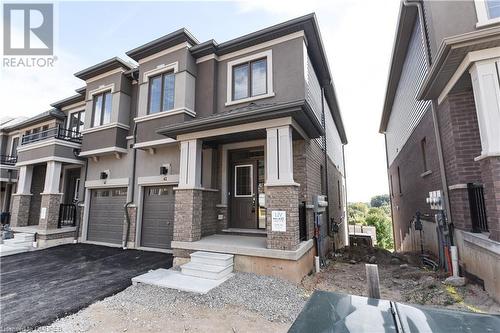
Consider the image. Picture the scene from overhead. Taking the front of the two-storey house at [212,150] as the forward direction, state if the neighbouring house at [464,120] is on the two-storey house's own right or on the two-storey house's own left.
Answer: on the two-storey house's own left

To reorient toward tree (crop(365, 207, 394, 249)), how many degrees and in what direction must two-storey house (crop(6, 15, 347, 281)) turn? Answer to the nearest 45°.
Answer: approximately 180°

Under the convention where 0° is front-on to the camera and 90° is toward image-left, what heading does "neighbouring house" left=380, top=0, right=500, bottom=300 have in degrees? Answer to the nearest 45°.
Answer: approximately 0°

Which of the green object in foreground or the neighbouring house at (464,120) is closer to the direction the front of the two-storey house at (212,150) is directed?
the green object in foreground

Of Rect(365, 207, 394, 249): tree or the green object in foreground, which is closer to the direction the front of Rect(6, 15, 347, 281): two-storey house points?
the green object in foreground

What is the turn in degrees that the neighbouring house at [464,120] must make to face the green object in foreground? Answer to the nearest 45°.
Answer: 0° — it already faces it

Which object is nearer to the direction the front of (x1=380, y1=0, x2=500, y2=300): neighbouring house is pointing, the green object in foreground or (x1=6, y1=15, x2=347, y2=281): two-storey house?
the green object in foreground

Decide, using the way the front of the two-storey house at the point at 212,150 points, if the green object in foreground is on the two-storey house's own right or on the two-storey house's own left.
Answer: on the two-storey house's own left

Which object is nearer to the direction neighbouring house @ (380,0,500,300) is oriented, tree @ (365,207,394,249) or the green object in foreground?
the green object in foreground

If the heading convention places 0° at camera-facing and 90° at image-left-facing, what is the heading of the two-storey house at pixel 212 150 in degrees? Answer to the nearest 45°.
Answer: approximately 45°
